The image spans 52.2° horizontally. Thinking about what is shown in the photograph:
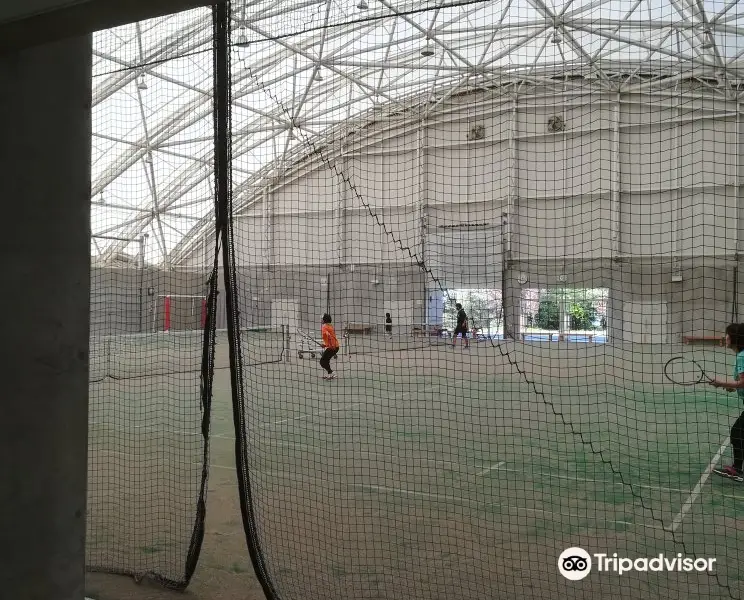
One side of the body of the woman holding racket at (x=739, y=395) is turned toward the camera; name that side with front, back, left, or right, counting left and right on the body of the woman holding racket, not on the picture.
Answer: left

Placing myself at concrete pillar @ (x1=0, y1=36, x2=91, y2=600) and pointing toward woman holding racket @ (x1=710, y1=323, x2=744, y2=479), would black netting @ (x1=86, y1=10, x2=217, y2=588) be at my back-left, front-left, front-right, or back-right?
front-left

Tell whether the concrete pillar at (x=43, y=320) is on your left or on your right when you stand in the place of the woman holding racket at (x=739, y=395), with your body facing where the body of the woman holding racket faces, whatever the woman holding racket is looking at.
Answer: on your left

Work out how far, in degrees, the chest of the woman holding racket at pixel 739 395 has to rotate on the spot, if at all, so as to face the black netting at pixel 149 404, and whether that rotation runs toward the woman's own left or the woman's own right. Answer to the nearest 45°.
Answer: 0° — they already face it

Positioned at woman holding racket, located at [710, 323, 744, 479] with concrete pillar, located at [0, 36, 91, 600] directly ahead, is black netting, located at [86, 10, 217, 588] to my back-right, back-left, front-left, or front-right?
front-right

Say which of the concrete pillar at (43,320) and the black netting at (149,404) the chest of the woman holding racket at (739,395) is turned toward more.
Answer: the black netting

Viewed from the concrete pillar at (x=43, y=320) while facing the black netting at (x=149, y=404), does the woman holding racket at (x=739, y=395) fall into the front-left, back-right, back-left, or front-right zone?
front-right
